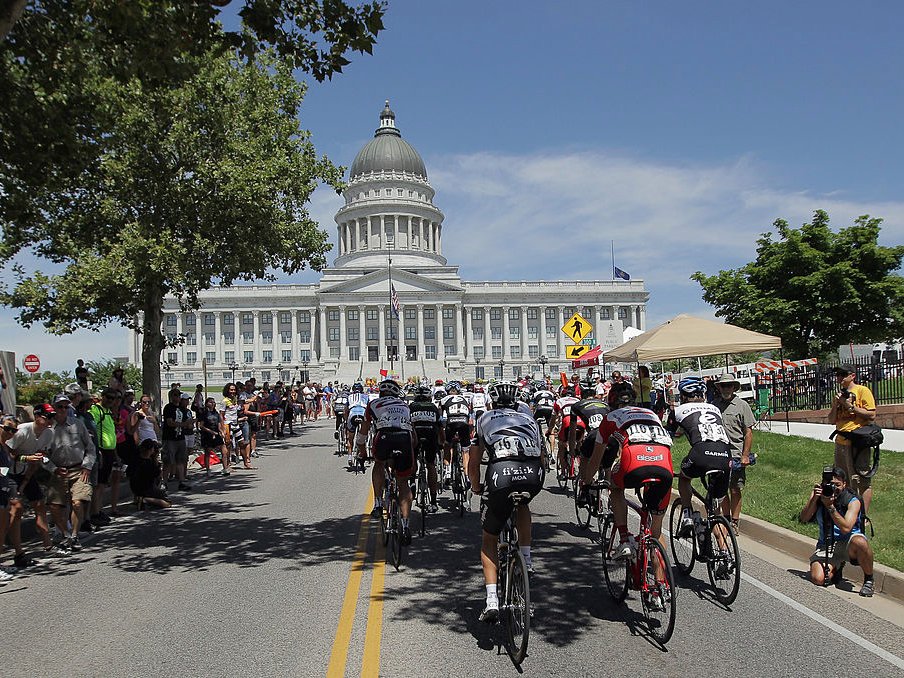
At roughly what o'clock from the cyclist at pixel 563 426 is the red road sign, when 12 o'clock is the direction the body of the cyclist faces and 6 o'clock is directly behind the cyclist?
The red road sign is roughly at 10 o'clock from the cyclist.

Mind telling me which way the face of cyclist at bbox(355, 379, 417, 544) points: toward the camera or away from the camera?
away from the camera

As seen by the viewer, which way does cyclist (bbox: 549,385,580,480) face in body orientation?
away from the camera

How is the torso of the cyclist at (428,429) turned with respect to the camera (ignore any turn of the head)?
away from the camera

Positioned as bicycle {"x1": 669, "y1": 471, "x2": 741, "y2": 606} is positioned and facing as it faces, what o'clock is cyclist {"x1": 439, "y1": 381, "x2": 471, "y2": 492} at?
The cyclist is roughly at 12 o'clock from the bicycle.

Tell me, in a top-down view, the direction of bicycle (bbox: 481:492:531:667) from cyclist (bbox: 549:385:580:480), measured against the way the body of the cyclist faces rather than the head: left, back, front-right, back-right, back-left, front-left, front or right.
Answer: back

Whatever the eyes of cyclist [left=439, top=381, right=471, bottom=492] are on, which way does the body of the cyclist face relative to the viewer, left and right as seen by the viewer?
facing away from the viewer

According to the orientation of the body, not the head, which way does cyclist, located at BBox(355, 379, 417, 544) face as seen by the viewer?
away from the camera

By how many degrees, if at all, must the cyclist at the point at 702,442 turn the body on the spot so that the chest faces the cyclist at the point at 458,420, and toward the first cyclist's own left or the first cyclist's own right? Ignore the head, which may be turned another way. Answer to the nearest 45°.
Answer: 0° — they already face them

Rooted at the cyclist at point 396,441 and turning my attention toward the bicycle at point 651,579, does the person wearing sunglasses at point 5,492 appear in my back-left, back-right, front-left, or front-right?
back-right
